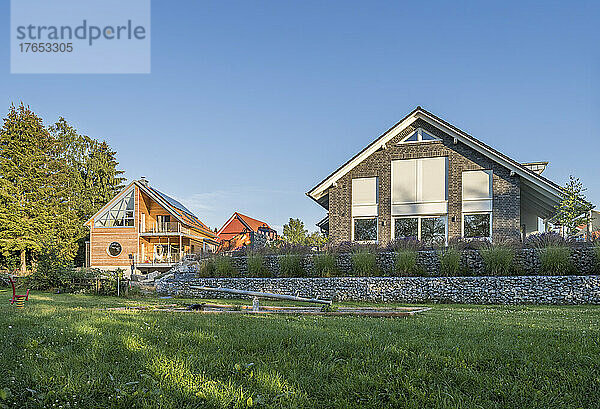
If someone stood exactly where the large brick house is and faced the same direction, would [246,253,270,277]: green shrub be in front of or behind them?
in front

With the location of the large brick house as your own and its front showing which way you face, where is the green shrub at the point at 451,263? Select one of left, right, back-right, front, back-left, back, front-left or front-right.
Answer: front

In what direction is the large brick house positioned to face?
toward the camera

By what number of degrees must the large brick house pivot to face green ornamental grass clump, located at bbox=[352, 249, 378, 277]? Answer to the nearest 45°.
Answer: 0° — it already faces it

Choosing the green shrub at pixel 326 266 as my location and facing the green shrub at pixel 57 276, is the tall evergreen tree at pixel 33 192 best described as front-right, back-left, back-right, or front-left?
front-right

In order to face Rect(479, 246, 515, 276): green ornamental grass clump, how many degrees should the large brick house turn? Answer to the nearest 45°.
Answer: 0° — it already faces it

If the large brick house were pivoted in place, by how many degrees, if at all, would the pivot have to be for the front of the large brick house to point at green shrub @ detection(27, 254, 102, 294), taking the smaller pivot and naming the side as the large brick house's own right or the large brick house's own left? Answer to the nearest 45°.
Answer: approximately 45° to the large brick house's own right

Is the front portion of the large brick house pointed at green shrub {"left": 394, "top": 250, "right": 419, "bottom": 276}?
yes

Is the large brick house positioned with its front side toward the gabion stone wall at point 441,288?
yes

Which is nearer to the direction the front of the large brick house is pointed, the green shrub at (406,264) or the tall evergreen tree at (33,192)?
the green shrub

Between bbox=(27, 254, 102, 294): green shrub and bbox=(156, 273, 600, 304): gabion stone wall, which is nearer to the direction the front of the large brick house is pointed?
the gabion stone wall
